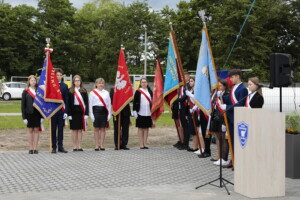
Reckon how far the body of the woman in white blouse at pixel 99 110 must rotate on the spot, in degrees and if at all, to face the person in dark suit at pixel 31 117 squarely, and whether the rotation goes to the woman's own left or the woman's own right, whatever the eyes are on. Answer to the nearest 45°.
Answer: approximately 90° to the woman's own right

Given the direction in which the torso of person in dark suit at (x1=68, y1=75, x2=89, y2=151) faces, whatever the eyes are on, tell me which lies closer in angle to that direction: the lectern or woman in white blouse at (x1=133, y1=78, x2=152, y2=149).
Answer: the lectern

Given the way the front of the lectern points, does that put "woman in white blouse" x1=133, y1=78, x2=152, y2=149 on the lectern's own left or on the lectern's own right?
on the lectern's own right

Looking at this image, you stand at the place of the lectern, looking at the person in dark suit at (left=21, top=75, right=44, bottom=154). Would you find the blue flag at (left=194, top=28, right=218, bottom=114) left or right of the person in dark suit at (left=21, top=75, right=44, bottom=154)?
right

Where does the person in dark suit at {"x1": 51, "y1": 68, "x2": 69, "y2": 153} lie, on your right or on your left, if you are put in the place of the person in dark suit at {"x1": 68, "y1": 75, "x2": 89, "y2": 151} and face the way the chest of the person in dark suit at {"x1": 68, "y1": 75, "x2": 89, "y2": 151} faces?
on your right

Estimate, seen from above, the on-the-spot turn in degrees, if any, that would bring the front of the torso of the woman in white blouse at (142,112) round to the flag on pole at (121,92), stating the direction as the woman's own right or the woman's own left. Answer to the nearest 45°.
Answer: approximately 90° to the woman's own right

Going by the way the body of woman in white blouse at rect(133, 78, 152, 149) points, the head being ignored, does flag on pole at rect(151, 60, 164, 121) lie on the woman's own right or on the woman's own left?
on the woman's own left

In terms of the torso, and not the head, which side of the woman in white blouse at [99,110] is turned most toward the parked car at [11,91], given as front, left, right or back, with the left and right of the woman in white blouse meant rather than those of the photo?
back

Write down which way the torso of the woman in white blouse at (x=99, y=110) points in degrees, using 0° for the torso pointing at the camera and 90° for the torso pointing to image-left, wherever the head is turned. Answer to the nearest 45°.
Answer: approximately 0°
